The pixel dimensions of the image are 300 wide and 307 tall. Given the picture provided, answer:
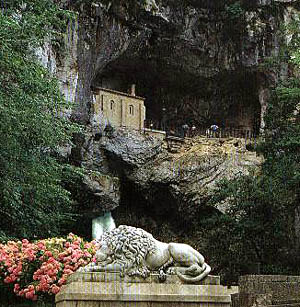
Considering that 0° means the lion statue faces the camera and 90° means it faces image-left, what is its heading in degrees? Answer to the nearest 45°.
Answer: approximately 90°

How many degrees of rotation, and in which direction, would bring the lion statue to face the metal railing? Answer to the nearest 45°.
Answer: approximately 90° to its right

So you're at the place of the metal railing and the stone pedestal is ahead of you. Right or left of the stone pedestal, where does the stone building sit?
right

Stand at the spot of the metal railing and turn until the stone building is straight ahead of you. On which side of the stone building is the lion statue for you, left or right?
left

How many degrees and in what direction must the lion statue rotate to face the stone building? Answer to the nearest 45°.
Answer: approximately 90° to its right
